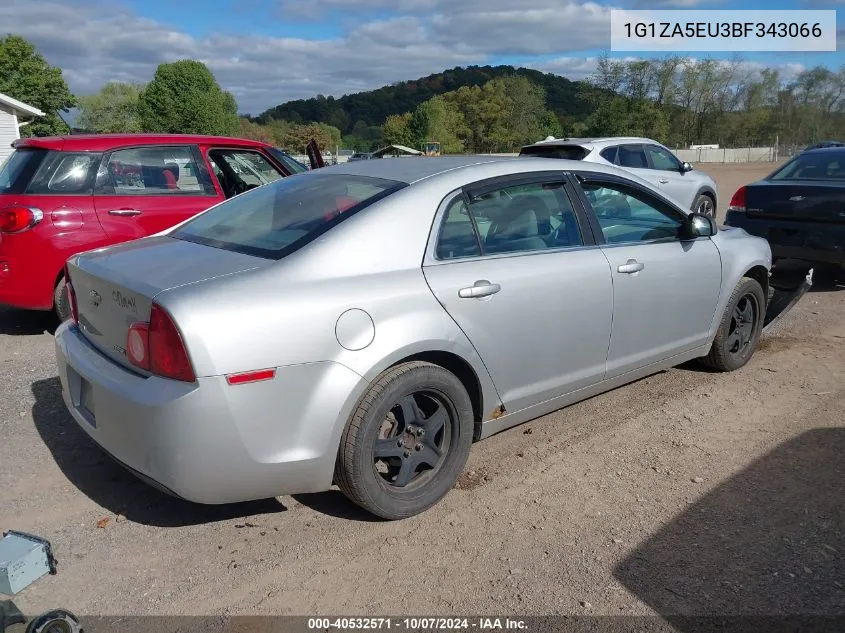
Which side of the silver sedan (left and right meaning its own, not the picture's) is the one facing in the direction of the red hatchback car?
left

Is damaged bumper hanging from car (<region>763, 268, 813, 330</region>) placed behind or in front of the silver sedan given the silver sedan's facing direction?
in front

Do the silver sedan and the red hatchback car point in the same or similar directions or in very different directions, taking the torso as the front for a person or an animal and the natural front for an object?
same or similar directions

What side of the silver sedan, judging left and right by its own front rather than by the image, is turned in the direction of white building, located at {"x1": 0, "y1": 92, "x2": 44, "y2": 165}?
left

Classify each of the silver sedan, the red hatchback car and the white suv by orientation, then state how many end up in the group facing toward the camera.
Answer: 0

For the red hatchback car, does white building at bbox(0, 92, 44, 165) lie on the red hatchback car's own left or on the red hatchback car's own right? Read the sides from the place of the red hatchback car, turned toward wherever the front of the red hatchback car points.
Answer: on the red hatchback car's own left

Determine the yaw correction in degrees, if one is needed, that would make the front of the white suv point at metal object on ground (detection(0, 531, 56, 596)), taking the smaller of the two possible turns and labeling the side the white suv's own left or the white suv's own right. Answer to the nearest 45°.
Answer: approximately 135° to the white suv's own right

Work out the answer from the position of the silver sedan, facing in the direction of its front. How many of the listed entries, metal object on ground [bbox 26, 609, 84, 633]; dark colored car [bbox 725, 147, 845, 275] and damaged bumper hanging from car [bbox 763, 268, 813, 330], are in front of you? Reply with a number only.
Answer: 2

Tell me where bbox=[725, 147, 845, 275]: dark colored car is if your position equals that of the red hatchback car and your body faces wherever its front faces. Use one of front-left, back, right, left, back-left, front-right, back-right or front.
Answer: front-right

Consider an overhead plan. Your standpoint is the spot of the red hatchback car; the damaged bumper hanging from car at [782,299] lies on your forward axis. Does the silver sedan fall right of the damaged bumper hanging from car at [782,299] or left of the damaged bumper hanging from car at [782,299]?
right

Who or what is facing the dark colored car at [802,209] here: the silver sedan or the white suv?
the silver sedan

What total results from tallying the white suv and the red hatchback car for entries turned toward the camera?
0

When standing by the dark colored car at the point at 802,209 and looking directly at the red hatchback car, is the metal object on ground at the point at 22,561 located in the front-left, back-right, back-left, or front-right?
front-left

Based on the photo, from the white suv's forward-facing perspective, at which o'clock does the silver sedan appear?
The silver sedan is roughly at 5 o'clock from the white suv.

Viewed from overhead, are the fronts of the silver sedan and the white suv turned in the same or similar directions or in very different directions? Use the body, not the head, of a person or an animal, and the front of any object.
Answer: same or similar directions

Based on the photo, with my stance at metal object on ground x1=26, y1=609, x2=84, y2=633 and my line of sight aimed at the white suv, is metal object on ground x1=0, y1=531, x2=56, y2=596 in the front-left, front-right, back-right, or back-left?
front-left

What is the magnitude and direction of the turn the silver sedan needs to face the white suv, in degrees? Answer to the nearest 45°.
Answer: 0° — it already faces it

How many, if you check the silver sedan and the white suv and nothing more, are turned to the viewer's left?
0

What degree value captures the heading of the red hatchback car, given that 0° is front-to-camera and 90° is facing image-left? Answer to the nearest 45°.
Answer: approximately 225°

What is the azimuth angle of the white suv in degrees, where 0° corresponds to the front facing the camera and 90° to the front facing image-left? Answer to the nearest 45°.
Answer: approximately 225°
